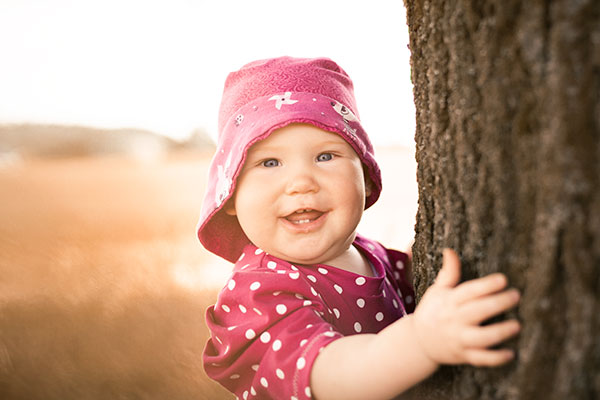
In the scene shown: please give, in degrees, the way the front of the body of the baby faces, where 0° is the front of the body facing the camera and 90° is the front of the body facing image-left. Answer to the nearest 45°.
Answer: approximately 315°

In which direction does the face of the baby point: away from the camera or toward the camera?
toward the camera
